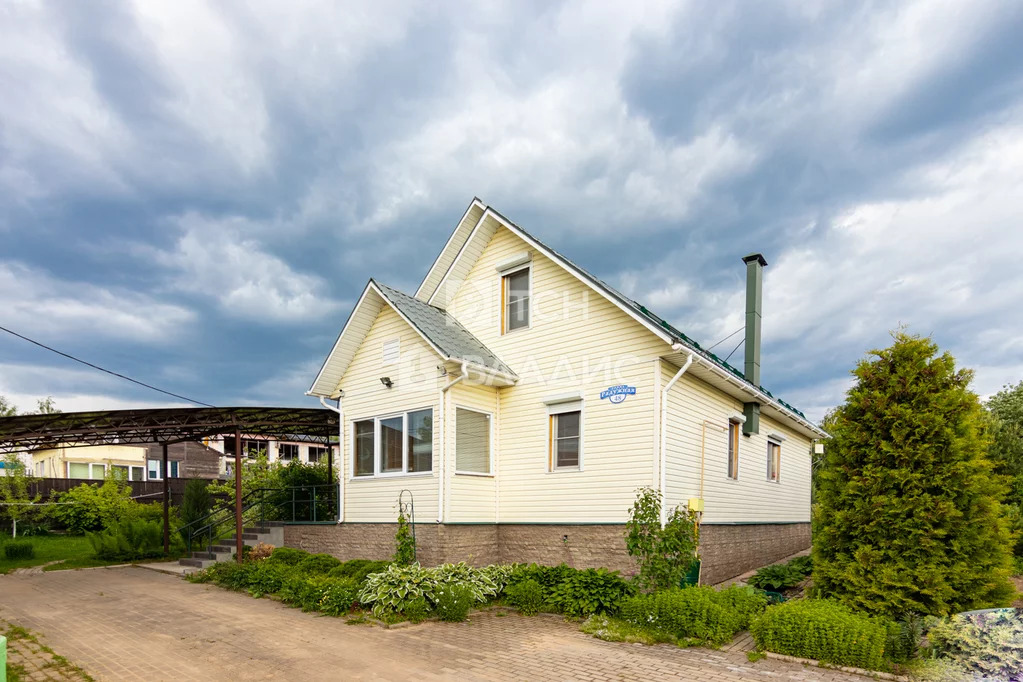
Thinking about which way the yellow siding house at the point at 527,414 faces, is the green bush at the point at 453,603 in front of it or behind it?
in front

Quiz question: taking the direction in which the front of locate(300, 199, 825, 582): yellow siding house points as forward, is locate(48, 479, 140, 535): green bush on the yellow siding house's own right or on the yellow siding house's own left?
on the yellow siding house's own right

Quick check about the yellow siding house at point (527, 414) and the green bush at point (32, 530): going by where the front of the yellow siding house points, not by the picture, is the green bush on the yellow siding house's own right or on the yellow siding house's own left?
on the yellow siding house's own right

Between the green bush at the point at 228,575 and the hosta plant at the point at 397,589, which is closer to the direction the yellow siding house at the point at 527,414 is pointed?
the hosta plant

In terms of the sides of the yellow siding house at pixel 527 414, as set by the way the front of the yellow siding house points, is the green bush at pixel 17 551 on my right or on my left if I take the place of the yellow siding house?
on my right

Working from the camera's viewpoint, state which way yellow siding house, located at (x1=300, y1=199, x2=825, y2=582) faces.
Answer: facing the viewer and to the left of the viewer
